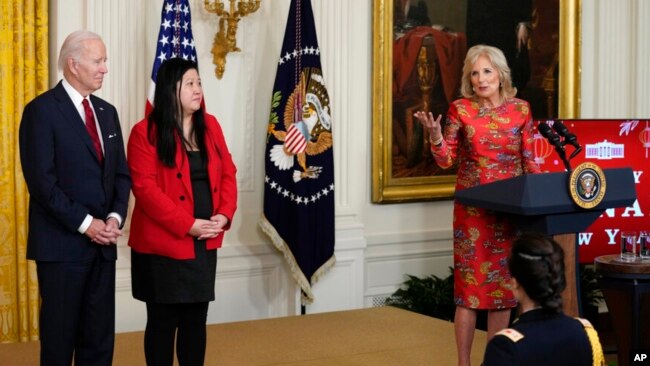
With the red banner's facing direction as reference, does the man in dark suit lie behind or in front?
in front

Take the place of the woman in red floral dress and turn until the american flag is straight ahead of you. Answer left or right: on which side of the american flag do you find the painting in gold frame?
right

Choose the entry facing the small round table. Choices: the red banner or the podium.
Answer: the red banner

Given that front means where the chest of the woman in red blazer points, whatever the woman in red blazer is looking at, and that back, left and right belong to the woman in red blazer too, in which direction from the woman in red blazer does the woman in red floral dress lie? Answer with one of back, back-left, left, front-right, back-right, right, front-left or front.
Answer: front-left

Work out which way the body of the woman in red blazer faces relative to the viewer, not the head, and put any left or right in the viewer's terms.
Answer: facing the viewer and to the right of the viewer

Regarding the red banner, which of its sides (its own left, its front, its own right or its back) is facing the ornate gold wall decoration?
right

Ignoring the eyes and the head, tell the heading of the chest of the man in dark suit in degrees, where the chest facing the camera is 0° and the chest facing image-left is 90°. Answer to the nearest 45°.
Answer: approximately 315°

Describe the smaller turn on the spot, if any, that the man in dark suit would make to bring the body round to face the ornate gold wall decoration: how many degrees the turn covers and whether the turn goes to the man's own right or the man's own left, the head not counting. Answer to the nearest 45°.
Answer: approximately 90° to the man's own left

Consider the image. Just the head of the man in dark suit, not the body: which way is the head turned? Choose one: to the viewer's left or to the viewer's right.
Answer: to the viewer's right

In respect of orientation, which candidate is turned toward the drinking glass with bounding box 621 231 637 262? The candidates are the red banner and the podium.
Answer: the red banner

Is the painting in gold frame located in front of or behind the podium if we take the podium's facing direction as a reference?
behind
